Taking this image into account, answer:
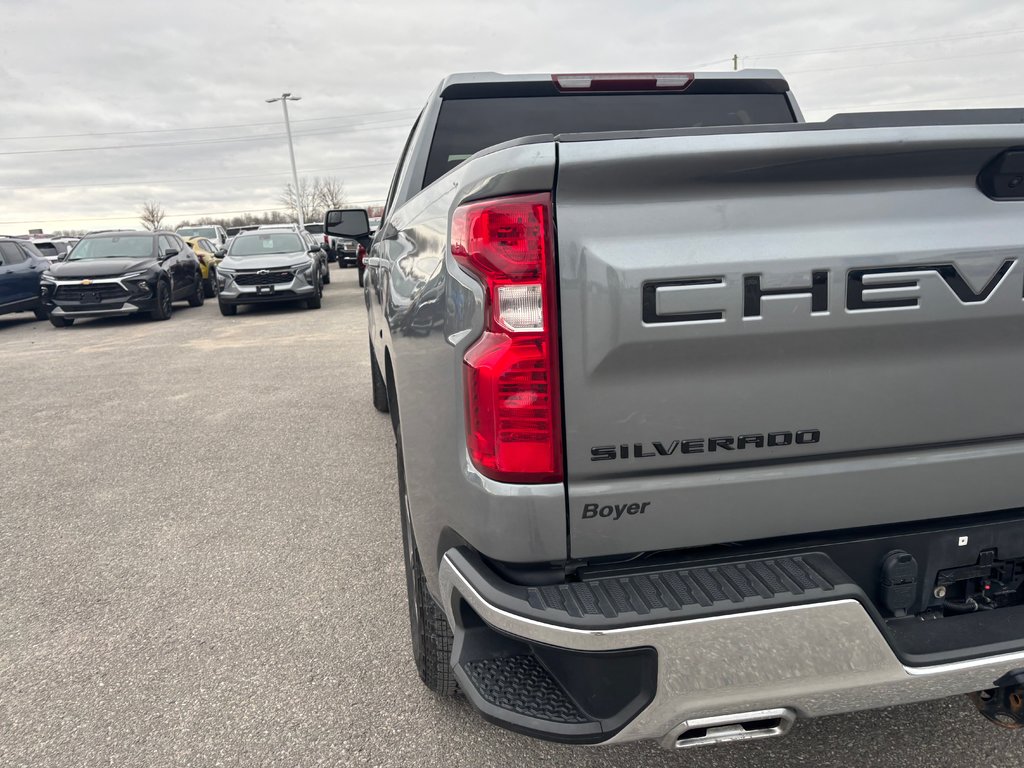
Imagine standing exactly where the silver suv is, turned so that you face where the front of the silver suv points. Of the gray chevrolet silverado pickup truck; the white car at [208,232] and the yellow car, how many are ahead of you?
1

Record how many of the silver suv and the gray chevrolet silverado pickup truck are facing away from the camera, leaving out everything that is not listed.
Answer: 1

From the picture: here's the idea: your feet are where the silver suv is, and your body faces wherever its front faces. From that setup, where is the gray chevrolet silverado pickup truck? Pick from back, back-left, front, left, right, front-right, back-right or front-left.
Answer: front

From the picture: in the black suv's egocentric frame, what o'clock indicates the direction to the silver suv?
The silver suv is roughly at 8 o'clock from the black suv.

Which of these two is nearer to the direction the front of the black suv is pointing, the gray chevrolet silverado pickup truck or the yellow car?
the gray chevrolet silverado pickup truck

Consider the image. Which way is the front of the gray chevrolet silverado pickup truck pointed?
away from the camera

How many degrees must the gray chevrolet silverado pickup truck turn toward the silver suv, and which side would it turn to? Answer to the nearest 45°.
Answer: approximately 45° to its left

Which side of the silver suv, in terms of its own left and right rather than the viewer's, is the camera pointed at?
front

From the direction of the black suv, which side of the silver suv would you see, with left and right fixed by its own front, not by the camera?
right

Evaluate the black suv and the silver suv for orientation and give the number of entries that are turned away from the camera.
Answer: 0

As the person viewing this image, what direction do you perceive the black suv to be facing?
facing the viewer and to the left of the viewer

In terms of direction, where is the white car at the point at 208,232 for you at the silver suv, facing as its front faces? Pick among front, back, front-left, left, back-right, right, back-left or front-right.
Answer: back

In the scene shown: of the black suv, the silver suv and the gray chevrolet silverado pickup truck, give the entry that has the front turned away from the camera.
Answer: the gray chevrolet silverado pickup truck

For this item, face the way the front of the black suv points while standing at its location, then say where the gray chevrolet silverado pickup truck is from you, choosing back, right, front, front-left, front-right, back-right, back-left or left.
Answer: front-left

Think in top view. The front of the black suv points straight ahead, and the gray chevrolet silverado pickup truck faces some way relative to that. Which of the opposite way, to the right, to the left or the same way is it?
the opposite way

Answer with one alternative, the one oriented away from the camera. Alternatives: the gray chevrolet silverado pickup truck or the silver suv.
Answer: the gray chevrolet silverado pickup truck
